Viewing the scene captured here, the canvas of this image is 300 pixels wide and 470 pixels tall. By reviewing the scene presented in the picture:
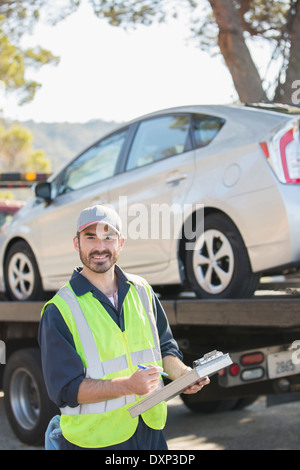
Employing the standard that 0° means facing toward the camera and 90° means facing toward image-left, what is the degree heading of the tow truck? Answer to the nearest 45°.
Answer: approximately 135°

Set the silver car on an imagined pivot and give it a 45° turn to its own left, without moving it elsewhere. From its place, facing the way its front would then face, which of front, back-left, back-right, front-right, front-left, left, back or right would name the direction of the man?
left

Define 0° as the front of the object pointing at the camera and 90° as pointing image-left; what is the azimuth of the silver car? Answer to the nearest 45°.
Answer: approximately 135°

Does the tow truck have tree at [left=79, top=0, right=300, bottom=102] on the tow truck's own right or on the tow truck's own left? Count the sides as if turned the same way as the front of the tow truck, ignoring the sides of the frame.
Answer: on the tow truck's own right

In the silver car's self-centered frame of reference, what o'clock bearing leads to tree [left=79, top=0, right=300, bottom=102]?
The tree is roughly at 2 o'clock from the silver car.

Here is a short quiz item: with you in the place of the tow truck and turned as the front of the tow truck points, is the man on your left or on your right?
on your left
